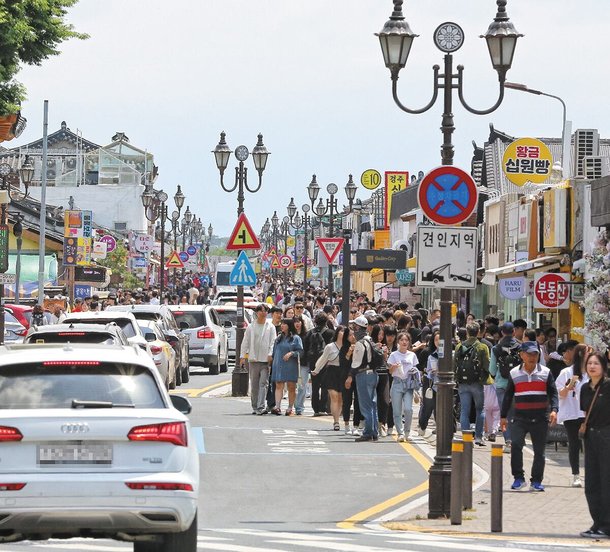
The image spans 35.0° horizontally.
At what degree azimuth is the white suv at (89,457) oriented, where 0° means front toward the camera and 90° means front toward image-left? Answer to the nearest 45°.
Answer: approximately 180°

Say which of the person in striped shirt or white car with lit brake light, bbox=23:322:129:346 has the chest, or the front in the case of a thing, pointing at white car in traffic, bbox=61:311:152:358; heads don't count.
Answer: white car with lit brake light, bbox=23:322:129:346

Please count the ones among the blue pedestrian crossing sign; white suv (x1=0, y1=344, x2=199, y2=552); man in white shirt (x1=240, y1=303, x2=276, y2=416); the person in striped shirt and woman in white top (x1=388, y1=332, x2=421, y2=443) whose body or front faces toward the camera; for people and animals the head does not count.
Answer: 4

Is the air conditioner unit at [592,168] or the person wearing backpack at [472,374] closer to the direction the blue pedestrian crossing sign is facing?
the person wearing backpack

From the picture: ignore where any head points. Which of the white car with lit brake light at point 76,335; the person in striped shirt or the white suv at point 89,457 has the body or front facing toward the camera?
the person in striped shirt

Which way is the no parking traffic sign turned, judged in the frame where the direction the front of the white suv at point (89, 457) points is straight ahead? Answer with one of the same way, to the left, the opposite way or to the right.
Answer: the opposite way

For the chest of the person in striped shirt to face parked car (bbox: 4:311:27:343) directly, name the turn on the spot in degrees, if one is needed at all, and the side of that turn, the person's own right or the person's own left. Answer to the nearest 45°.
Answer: approximately 135° to the person's own right

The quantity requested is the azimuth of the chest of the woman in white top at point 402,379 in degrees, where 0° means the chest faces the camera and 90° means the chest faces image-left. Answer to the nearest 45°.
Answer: approximately 0°

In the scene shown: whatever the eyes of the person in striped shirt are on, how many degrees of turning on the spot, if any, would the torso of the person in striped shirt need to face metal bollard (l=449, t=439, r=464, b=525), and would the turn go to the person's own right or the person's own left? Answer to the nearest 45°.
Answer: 0° — they already face it

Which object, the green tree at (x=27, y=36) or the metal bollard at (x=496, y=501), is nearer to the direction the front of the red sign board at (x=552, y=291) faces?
the metal bollard
